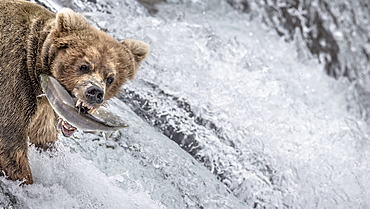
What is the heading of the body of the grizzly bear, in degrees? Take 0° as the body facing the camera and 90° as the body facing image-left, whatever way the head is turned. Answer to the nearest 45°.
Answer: approximately 315°
